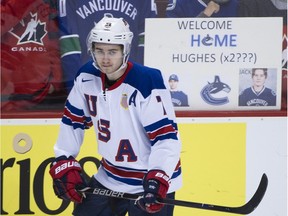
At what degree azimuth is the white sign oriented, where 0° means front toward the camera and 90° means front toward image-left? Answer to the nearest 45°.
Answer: approximately 0°

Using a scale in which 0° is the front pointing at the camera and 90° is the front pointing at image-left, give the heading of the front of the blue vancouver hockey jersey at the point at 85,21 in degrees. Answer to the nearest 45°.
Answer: approximately 0°
